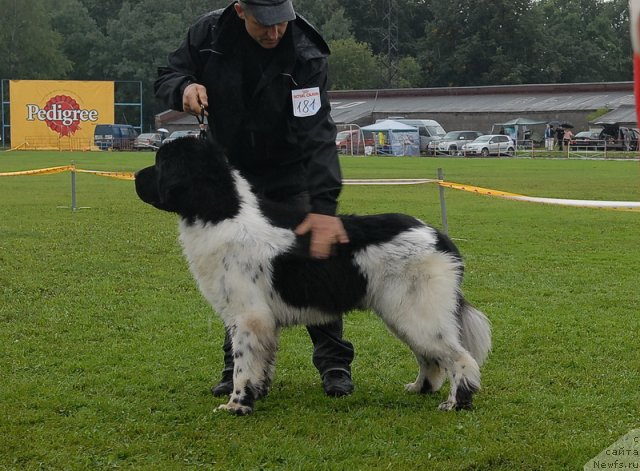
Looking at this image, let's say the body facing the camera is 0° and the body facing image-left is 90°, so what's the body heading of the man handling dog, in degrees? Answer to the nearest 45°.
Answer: approximately 0°

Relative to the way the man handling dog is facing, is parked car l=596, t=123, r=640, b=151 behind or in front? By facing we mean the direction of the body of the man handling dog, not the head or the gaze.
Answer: behind

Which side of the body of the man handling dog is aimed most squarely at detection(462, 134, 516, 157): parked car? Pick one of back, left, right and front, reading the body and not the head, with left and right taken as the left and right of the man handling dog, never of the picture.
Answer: back

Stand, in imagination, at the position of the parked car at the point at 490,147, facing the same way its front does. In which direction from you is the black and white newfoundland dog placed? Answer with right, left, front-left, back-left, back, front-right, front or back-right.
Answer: front-left

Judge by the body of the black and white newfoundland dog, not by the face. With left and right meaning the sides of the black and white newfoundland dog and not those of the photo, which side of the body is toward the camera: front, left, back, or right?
left

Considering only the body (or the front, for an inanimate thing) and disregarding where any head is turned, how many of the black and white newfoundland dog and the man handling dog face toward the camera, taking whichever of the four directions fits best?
1
